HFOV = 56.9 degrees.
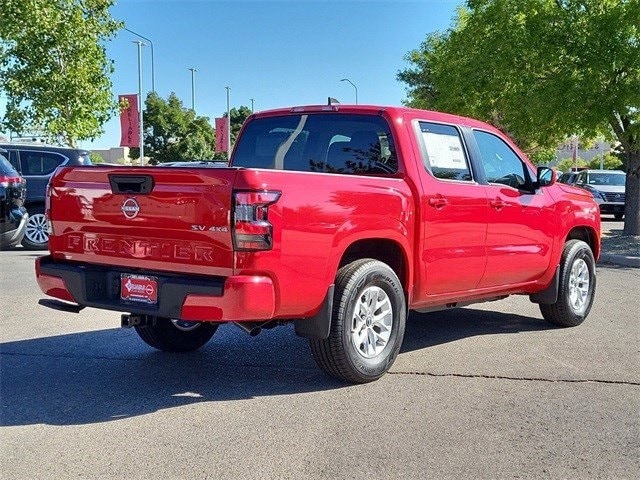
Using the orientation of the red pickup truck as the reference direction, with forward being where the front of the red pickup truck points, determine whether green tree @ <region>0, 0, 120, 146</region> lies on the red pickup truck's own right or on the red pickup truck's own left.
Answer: on the red pickup truck's own left

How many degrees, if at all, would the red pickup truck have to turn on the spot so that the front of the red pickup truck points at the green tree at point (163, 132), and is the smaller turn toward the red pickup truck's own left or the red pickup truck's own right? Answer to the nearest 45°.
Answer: approximately 45° to the red pickup truck's own left

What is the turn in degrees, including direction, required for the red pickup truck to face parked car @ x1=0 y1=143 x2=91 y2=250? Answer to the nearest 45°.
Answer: approximately 90° to its left

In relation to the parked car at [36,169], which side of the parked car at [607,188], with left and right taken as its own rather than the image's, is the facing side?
right

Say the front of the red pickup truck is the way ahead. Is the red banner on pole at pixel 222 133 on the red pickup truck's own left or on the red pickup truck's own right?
on the red pickup truck's own left

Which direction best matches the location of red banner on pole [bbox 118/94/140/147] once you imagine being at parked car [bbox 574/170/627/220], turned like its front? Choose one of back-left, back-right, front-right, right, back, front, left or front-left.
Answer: back-right

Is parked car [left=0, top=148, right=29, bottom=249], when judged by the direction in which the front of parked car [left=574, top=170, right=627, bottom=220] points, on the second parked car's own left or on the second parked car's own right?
on the second parked car's own right

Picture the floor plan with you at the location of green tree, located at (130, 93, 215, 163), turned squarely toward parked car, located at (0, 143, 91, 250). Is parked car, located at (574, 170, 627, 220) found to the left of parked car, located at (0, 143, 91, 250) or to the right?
left

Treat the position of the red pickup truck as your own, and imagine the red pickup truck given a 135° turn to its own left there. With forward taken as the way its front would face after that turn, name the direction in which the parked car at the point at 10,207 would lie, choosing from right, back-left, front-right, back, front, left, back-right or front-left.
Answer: front-right

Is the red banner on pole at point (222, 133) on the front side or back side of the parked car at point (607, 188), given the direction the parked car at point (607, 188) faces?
on the back side

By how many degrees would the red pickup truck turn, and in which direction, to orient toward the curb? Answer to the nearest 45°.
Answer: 0° — it already faces it

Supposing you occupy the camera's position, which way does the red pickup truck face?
facing away from the viewer and to the right of the viewer

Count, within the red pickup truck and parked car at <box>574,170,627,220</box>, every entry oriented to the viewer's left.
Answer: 0
